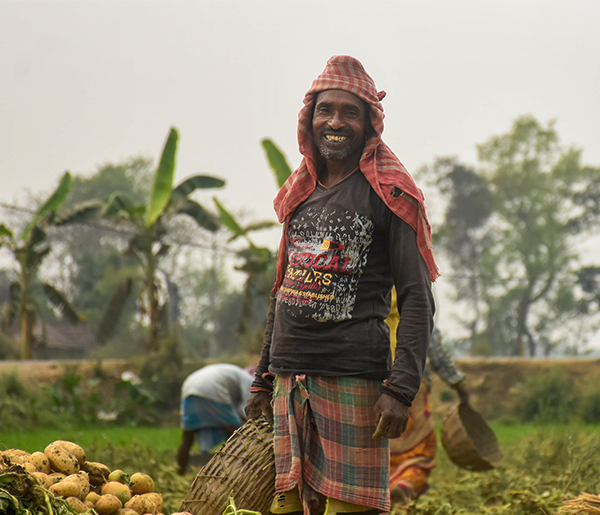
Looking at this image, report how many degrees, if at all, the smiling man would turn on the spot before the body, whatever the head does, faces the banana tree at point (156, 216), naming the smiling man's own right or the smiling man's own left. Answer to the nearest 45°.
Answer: approximately 135° to the smiling man's own right

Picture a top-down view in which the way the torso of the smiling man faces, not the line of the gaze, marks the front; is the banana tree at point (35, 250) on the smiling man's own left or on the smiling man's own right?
on the smiling man's own right

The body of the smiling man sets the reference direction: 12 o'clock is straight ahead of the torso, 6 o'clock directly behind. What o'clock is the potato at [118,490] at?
The potato is roughly at 2 o'clock from the smiling man.

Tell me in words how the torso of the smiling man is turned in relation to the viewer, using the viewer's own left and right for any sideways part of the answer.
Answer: facing the viewer and to the left of the viewer

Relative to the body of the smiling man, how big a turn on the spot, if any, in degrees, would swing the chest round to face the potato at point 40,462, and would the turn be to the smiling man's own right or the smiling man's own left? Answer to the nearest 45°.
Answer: approximately 45° to the smiling man's own right

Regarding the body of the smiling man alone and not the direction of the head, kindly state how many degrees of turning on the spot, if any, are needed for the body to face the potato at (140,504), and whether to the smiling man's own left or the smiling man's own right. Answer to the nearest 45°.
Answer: approximately 45° to the smiling man's own right

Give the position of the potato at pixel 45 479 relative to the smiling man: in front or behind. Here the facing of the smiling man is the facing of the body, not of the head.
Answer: in front

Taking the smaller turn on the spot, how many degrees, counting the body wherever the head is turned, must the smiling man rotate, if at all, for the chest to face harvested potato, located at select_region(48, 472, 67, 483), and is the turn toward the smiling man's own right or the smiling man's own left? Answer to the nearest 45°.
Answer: approximately 45° to the smiling man's own right
